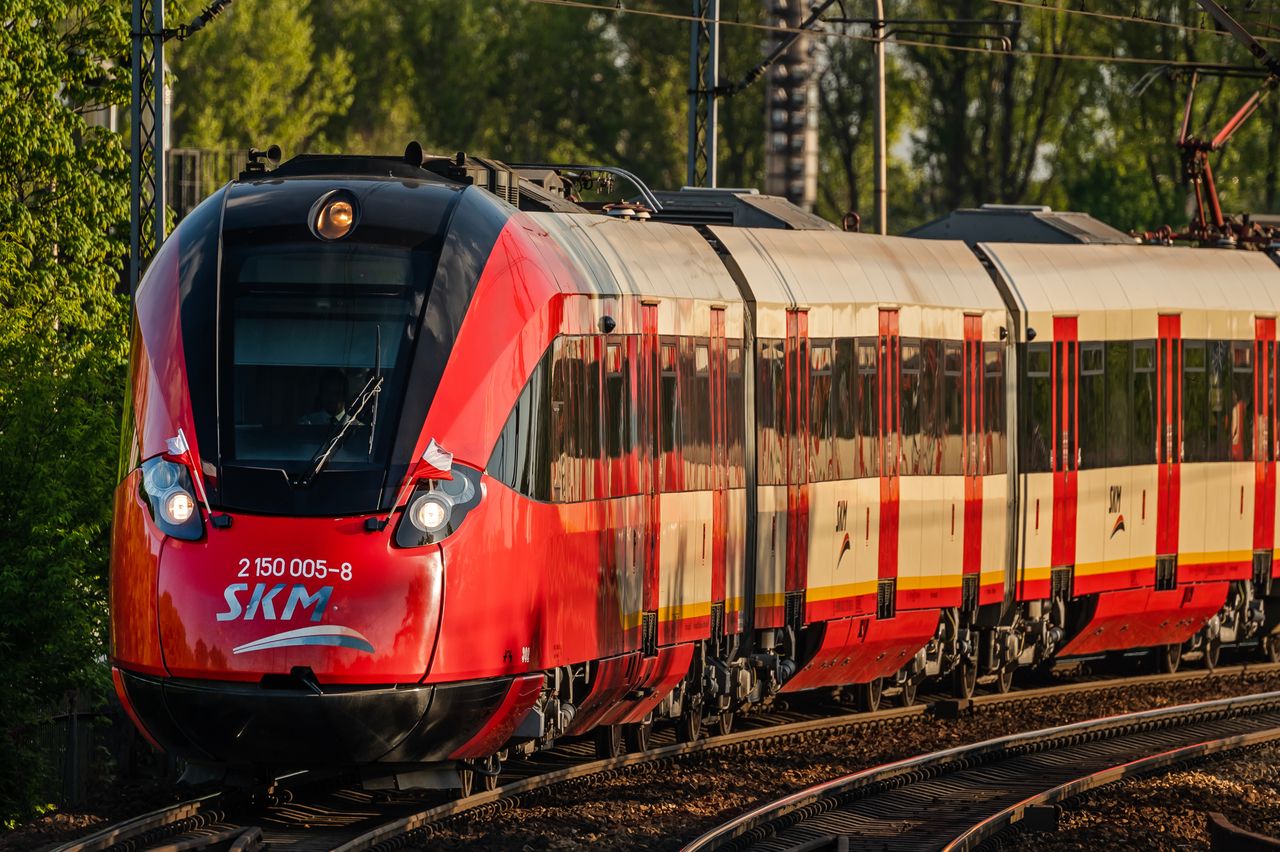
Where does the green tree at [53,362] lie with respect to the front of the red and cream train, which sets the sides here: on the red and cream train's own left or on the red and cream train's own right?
on the red and cream train's own right

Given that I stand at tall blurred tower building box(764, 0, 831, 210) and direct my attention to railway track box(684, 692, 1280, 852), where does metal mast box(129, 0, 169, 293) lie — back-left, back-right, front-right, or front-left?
front-right

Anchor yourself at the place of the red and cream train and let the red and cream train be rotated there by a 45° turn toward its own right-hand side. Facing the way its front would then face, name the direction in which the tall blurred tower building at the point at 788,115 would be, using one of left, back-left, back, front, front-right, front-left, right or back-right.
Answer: right

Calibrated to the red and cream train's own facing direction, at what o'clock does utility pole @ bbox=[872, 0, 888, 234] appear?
The utility pole is roughly at 5 o'clock from the red and cream train.

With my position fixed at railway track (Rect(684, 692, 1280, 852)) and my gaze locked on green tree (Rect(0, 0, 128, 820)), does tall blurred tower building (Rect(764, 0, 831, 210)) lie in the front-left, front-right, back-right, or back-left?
front-right

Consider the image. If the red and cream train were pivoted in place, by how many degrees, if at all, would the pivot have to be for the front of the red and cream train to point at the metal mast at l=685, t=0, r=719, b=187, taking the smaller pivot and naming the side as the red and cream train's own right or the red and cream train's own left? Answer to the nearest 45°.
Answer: approximately 135° to the red and cream train's own right
